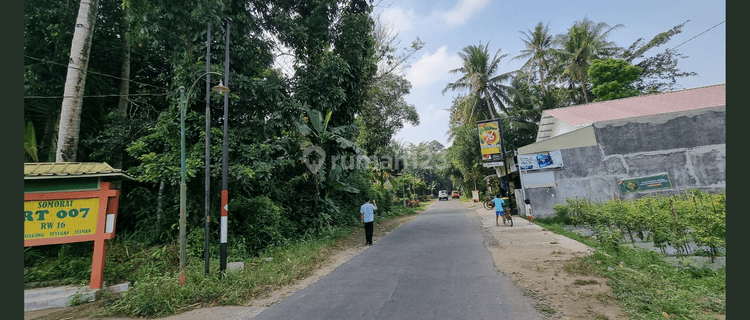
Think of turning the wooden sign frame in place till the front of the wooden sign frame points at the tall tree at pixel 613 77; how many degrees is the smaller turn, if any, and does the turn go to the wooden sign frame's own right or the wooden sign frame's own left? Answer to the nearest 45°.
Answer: approximately 90° to the wooden sign frame's own left

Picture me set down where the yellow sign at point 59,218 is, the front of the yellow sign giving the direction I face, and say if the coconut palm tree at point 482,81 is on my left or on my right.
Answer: on my left

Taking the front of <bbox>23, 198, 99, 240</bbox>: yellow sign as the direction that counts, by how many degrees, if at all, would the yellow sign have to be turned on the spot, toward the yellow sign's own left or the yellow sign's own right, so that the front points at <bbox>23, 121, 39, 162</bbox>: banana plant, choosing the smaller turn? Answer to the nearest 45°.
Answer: approximately 180°

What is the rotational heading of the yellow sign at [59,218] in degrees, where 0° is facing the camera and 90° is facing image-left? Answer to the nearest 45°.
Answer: approximately 0°

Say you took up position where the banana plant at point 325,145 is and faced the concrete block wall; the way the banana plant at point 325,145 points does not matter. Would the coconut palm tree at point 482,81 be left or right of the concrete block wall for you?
left

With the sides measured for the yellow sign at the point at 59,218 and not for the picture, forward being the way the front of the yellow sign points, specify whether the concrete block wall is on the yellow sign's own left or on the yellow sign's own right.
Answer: on the yellow sign's own left

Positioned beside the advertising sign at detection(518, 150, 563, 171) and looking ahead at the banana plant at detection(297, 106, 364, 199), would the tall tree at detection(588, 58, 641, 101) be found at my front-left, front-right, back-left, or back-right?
back-right

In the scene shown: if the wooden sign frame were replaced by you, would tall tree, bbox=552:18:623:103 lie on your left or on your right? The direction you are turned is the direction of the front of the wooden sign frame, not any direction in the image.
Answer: on your left
